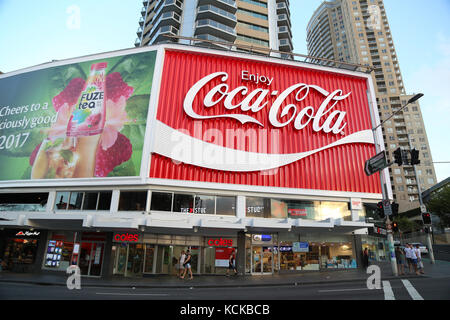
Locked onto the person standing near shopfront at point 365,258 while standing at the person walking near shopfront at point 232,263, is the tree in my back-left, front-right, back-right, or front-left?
front-left

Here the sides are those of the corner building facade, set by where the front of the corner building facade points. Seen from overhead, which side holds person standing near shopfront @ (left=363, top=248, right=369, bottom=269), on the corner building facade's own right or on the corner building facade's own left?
on the corner building facade's own left

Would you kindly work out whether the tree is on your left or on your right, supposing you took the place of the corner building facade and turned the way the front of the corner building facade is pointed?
on your left

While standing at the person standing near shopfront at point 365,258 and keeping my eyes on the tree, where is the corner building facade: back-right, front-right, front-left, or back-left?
back-left

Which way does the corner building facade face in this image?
toward the camera
